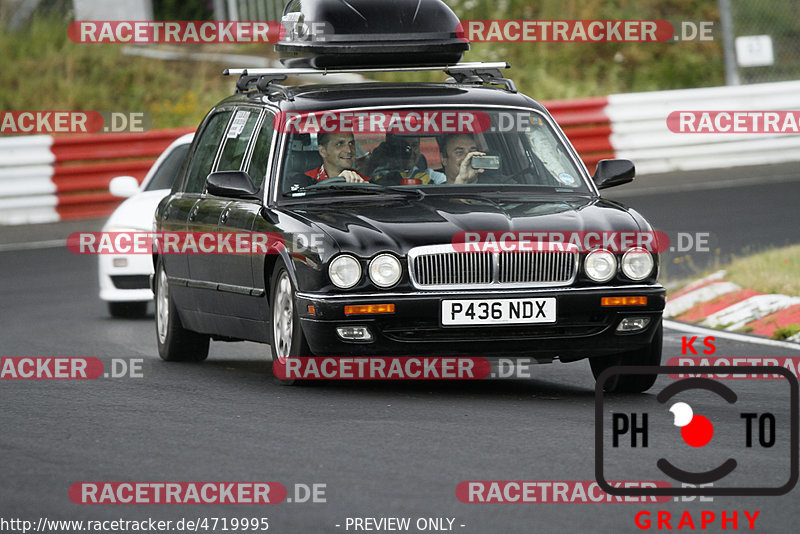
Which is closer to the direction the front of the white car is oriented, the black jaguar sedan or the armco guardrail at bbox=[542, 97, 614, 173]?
the black jaguar sedan

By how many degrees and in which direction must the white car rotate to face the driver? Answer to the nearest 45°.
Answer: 0° — it already faces them

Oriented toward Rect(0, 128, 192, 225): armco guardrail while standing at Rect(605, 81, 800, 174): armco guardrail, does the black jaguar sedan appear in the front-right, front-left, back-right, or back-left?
front-left

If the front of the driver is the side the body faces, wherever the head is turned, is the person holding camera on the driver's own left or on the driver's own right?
on the driver's own left

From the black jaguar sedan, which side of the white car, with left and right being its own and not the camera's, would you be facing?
front

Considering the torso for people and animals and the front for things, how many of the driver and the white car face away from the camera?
0

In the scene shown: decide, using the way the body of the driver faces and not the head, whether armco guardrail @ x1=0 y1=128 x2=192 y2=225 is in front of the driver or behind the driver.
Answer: behind

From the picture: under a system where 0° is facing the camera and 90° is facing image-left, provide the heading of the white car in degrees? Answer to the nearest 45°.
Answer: approximately 0°

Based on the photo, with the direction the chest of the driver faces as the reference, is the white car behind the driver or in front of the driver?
behind

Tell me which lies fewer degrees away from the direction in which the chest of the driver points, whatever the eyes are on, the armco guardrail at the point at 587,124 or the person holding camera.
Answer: the person holding camera

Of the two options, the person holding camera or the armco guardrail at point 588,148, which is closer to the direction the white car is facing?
the person holding camera

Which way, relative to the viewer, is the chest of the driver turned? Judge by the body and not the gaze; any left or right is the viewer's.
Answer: facing the viewer and to the right of the viewer
